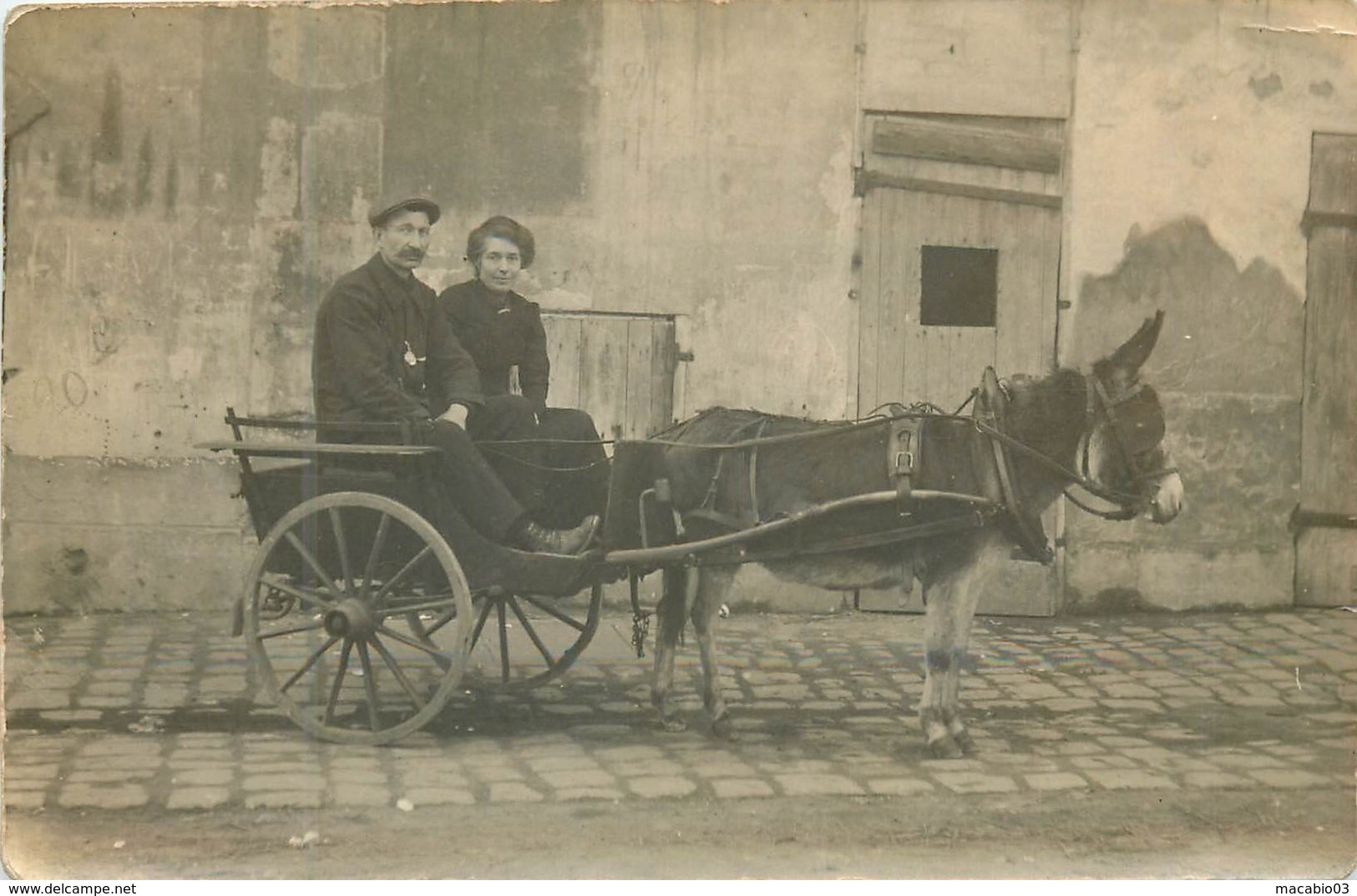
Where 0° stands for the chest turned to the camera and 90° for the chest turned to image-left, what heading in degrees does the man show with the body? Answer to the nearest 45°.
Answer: approximately 315°

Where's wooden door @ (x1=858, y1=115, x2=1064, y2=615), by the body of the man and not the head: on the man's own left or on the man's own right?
on the man's own left

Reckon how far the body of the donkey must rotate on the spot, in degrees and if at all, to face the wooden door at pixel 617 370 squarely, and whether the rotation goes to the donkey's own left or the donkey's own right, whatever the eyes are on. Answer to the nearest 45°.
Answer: approximately 135° to the donkey's own left

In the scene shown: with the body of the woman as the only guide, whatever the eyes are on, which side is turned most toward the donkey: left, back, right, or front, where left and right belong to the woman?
front

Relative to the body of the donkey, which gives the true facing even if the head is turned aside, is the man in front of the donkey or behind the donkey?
behind

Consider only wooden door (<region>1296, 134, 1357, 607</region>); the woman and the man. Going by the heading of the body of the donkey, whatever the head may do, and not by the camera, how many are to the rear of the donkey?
2

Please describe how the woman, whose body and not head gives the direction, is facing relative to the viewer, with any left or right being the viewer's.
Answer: facing the viewer and to the right of the viewer

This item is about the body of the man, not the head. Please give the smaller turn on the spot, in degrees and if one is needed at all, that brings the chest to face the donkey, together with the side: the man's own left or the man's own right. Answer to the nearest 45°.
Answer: approximately 45° to the man's own left

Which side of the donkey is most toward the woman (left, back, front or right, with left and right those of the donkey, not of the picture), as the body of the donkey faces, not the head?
back

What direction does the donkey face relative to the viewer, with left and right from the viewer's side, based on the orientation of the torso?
facing to the right of the viewer

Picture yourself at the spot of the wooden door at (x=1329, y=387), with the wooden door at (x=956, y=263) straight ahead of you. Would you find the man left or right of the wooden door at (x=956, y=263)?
left

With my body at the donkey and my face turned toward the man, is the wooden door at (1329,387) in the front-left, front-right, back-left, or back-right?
back-right
